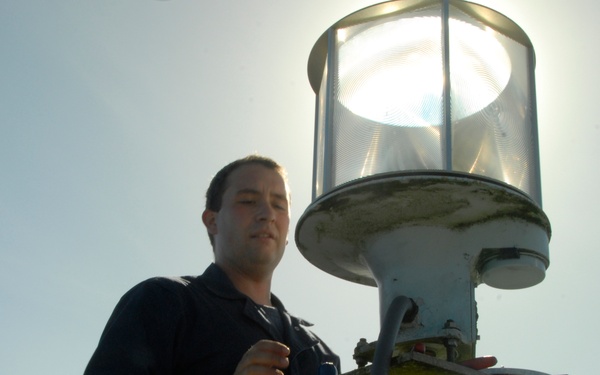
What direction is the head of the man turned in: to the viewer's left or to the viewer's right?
to the viewer's right

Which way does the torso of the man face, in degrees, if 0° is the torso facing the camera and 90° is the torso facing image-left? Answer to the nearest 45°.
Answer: approximately 315°
